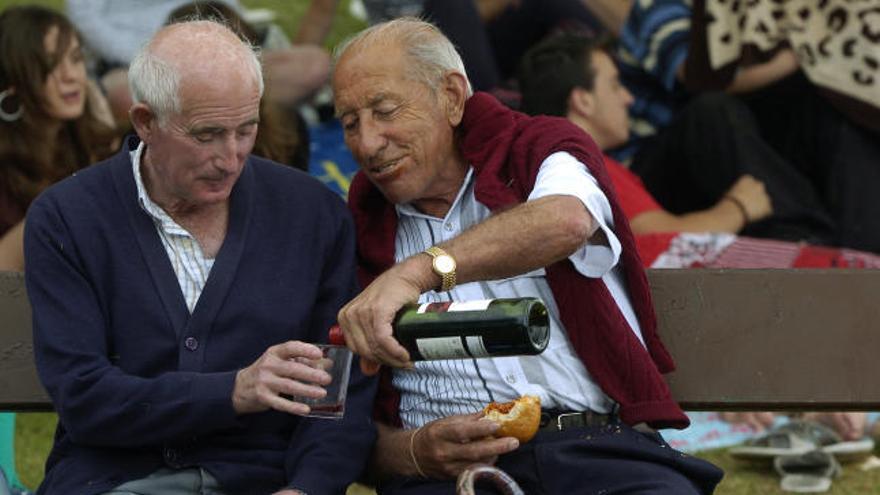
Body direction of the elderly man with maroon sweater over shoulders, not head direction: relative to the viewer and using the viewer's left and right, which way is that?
facing the viewer and to the left of the viewer

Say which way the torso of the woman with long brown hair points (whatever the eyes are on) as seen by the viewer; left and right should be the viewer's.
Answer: facing the viewer and to the right of the viewer

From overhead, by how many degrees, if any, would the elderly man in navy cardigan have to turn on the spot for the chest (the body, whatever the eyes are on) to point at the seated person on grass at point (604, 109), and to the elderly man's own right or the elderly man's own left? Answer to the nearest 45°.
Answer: approximately 135° to the elderly man's own left

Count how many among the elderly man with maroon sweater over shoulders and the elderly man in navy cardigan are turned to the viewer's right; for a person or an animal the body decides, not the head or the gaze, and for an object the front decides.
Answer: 0

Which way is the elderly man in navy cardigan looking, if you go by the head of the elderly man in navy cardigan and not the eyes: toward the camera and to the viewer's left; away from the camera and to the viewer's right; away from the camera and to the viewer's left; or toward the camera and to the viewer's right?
toward the camera and to the viewer's right

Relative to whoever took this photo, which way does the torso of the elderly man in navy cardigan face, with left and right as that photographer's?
facing the viewer
